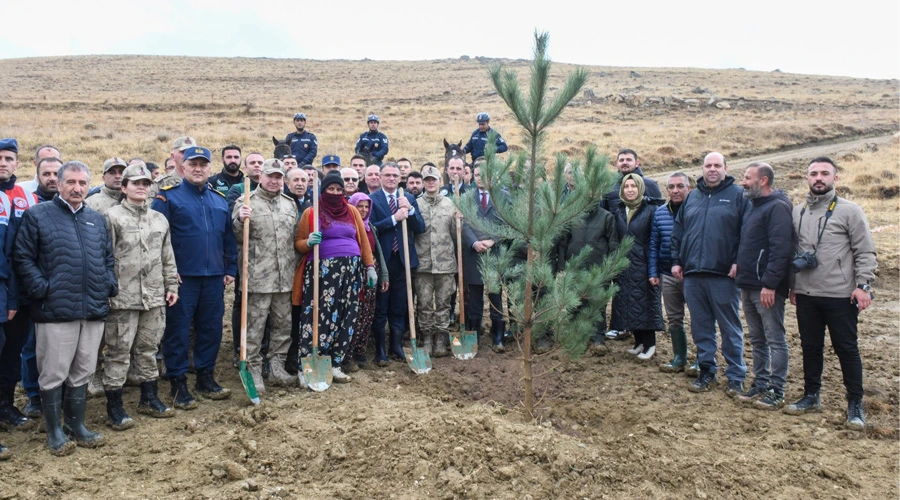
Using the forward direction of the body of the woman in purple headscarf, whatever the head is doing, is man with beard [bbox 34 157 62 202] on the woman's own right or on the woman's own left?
on the woman's own right

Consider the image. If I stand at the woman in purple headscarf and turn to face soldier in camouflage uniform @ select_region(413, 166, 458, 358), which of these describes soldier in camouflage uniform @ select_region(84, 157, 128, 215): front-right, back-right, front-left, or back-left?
back-left

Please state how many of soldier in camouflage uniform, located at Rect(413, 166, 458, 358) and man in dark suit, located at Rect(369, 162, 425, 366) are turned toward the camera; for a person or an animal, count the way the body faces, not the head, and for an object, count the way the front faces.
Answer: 2

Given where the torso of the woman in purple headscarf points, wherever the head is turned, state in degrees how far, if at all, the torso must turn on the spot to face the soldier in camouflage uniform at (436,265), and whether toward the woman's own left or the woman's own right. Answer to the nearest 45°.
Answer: approximately 135° to the woman's own left

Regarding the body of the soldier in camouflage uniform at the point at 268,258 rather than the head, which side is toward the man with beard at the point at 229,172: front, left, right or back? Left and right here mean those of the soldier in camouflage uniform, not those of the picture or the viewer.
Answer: back
